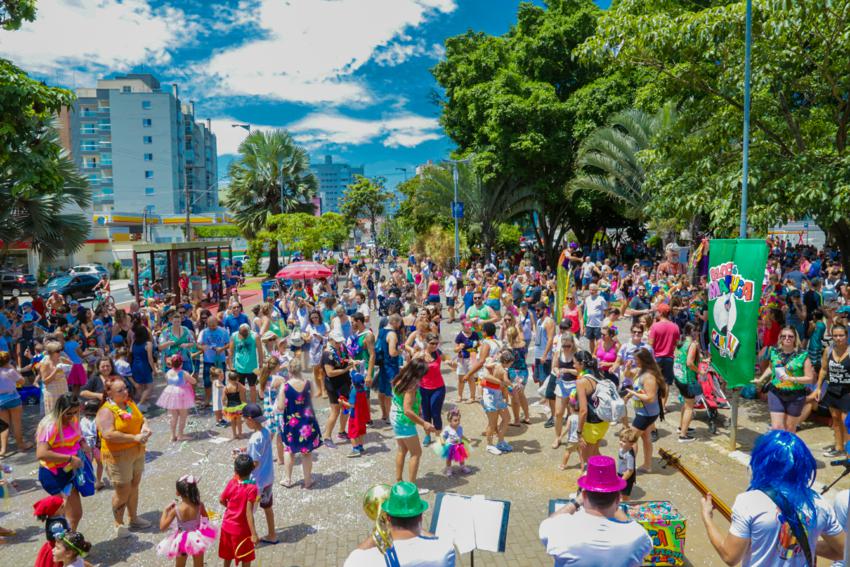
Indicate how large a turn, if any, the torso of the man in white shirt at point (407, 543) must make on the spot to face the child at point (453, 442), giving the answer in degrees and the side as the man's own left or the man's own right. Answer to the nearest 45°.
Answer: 0° — they already face them

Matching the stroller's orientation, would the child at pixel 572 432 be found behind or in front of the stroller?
in front

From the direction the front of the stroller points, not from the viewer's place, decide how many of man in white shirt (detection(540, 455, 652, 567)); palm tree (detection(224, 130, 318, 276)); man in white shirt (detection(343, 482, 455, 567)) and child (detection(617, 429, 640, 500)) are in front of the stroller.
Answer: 3

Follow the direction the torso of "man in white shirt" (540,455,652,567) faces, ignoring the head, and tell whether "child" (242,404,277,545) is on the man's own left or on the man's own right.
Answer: on the man's own left

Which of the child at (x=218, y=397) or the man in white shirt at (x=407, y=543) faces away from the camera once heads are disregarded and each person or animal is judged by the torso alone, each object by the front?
the man in white shirt

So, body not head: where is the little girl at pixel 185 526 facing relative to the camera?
away from the camera

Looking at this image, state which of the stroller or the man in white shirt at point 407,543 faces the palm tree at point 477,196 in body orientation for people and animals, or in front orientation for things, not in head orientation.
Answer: the man in white shirt

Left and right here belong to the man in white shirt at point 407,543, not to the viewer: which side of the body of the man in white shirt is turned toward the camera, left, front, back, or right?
back

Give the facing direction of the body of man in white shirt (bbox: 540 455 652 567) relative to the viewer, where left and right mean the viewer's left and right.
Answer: facing away from the viewer

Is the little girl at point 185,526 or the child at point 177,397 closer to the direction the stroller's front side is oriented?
the little girl
